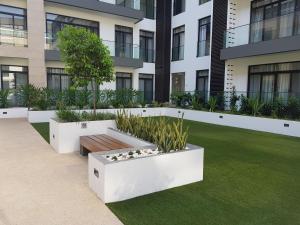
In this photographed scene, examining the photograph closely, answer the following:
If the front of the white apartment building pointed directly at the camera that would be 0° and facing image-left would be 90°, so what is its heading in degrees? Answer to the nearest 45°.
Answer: approximately 45°

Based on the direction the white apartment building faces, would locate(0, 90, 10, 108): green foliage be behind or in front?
in front

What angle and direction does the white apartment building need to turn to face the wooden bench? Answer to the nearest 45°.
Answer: approximately 45° to its left

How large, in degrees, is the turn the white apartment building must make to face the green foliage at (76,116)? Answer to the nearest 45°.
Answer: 0° — it already faces it

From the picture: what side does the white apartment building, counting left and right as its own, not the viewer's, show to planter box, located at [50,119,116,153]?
front

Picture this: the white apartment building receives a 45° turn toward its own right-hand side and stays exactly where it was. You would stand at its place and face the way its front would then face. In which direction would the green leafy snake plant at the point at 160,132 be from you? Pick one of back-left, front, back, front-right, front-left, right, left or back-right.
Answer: left
